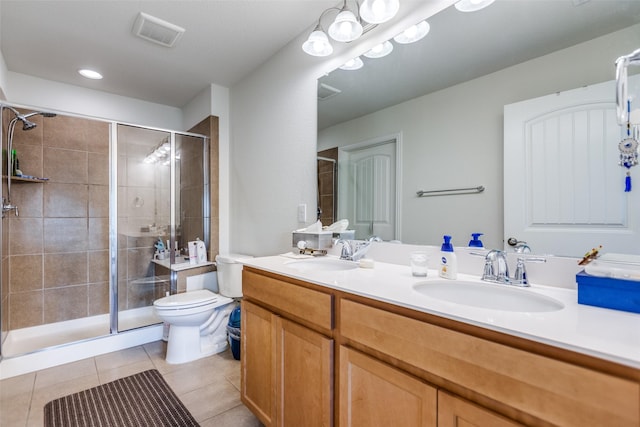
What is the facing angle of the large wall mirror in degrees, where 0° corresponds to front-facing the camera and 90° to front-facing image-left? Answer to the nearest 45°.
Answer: approximately 45°

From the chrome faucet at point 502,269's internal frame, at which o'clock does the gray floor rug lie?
The gray floor rug is roughly at 1 o'clock from the chrome faucet.

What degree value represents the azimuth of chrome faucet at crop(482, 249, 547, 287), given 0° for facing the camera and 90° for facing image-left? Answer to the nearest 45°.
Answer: approximately 45°

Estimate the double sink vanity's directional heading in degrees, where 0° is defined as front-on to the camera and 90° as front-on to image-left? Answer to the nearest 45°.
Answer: approximately 45°

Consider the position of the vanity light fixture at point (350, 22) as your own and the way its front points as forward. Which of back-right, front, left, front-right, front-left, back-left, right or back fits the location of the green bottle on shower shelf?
front-right

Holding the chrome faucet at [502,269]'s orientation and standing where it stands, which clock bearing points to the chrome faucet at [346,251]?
the chrome faucet at [346,251] is roughly at 2 o'clock from the chrome faucet at [502,269].

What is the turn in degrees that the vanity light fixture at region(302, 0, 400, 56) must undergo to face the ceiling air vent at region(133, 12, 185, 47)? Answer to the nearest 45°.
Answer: approximately 45° to its right

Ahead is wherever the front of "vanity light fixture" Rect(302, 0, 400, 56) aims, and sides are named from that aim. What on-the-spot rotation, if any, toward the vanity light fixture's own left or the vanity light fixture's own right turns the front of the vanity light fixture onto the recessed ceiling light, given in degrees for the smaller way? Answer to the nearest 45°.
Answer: approximately 45° to the vanity light fixture's own right

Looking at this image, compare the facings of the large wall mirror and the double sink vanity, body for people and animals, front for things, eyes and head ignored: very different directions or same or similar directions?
same or similar directions

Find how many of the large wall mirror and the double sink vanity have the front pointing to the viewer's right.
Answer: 0

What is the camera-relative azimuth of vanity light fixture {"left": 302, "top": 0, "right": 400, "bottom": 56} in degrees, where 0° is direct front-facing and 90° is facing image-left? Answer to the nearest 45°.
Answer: approximately 45°
